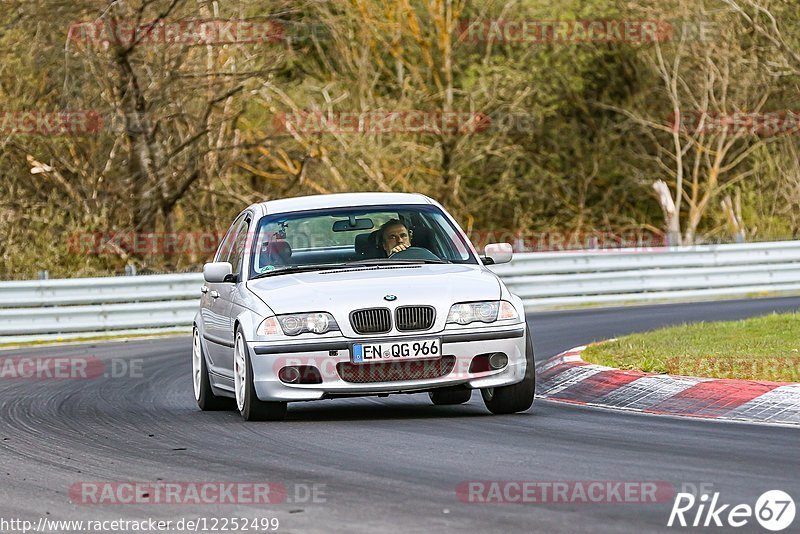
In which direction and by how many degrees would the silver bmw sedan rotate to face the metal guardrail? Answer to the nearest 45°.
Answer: approximately 180°

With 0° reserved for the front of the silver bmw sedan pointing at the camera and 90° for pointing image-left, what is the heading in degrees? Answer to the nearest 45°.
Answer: approximately 0°
